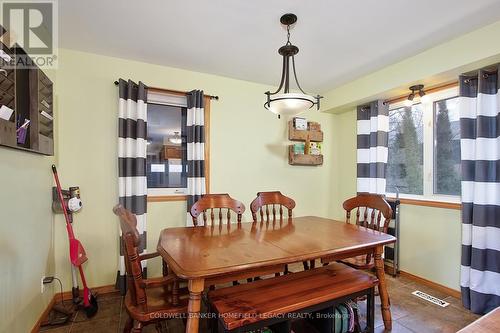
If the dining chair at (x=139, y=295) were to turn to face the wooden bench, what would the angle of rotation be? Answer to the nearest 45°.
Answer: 0° — it already faces it

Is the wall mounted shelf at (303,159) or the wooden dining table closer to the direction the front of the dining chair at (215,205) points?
the wooden dining table

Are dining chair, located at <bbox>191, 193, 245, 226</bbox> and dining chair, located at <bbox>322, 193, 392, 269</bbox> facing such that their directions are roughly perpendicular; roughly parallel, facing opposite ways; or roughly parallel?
roughly perpendicular

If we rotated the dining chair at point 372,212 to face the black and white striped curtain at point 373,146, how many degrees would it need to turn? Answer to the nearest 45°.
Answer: approximately 135° to its right

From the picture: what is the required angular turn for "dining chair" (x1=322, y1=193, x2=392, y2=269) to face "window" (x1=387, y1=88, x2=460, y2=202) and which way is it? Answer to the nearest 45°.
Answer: approximately 180°

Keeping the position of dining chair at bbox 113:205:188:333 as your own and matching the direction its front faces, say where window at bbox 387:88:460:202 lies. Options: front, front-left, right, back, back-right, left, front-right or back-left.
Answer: front

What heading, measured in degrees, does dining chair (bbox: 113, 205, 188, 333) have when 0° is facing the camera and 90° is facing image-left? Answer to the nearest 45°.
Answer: approximately 270°

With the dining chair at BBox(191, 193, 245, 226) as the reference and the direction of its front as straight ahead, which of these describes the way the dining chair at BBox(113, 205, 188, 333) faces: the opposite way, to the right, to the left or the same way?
to the left

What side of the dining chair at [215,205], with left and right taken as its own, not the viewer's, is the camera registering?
front

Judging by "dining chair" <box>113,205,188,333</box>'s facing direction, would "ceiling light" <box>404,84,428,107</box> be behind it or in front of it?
in front

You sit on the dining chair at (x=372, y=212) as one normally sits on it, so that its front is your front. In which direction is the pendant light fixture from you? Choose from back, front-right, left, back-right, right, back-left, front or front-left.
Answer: front

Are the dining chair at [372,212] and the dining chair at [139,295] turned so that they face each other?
yes

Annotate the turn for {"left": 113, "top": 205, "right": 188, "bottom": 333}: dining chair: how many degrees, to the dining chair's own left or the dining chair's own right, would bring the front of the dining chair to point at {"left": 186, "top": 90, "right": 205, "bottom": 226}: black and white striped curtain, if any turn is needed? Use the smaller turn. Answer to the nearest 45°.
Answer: approximately 90° to the dining chair's own left

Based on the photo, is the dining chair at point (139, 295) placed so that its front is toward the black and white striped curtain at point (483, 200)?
yes

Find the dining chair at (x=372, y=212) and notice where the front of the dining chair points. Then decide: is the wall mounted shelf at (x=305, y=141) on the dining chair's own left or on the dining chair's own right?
on the dining chair's own right

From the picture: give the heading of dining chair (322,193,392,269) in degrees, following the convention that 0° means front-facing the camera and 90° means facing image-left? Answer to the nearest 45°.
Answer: approximately 45°

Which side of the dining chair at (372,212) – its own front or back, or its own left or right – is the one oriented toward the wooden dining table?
front

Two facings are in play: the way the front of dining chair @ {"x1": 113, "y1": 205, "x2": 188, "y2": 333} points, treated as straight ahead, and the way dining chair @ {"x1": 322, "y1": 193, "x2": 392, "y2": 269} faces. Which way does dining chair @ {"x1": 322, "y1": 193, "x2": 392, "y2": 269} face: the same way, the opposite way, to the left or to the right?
the opposite way

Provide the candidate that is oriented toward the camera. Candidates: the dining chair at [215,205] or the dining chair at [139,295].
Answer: the dining chair at [215,205]
